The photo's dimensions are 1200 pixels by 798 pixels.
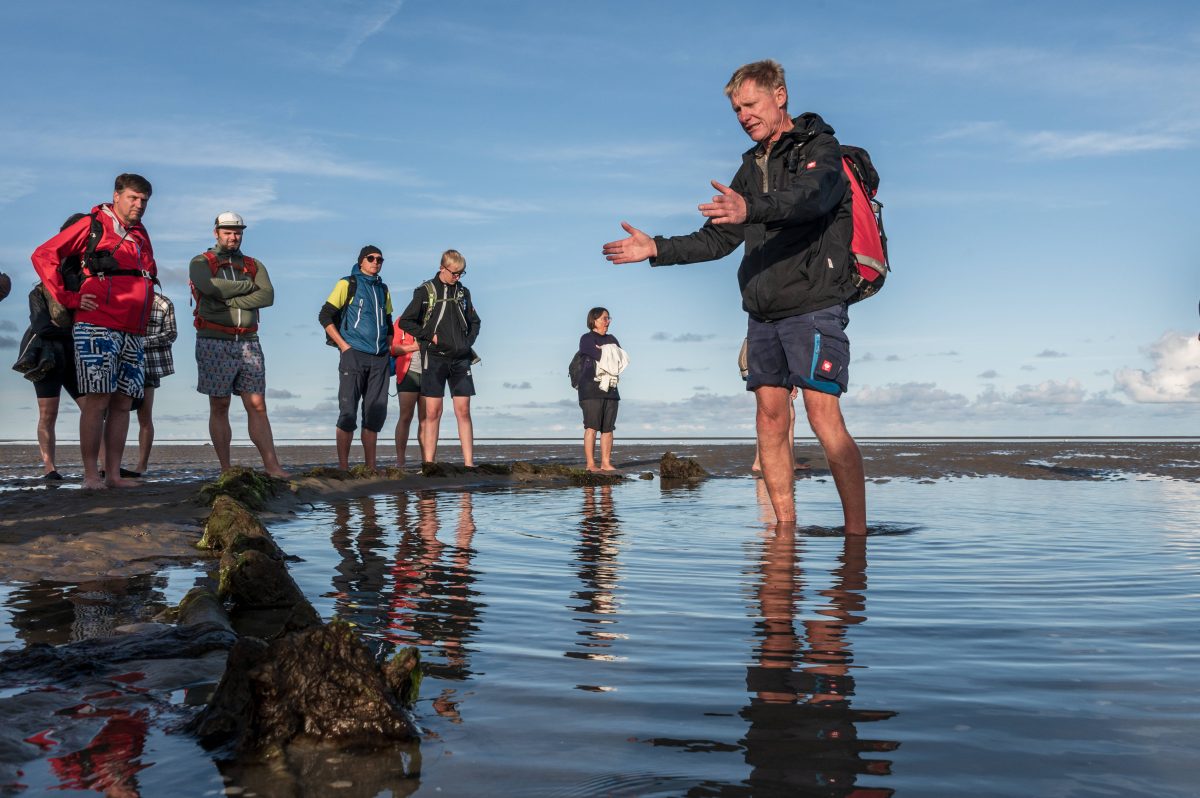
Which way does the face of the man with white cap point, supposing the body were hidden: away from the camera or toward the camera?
toward the camera

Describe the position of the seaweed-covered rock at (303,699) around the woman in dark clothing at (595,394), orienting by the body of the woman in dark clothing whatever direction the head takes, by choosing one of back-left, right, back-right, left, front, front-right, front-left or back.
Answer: front-right

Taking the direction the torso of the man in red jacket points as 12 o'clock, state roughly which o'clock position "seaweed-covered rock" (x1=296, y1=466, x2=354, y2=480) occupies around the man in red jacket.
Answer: The seaweed-covered rock is roughly at 9 o'clock from the man in red jacket.

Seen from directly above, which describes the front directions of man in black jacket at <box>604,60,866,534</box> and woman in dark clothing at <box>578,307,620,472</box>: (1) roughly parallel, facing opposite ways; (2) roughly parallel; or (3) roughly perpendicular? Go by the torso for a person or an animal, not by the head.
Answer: roughly perpendicular

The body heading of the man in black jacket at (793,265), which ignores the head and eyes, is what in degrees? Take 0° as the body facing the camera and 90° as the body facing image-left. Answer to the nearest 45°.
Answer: approximately 45°

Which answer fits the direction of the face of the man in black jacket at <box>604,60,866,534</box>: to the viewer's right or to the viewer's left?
to the viewer's left

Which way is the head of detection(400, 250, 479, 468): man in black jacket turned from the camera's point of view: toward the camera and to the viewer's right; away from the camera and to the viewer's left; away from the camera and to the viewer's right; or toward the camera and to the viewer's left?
toward the camera and to the viewer's right

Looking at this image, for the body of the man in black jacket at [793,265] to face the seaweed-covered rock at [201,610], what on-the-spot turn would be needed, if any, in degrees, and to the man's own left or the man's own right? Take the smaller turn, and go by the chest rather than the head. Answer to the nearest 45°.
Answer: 0° — they already face it

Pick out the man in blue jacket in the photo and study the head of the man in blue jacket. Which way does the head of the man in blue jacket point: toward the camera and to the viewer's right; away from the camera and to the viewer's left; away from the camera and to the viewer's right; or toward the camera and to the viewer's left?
toward the camera and to the viewer's right

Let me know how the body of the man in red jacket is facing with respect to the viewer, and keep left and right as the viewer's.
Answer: facing the viewer and to the right of the viewer

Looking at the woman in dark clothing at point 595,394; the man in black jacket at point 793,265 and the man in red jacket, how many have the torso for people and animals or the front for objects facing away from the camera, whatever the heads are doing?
0

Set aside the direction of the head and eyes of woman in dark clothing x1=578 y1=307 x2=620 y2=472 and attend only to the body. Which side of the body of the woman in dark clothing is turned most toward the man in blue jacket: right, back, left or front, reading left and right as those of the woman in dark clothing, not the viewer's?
right
